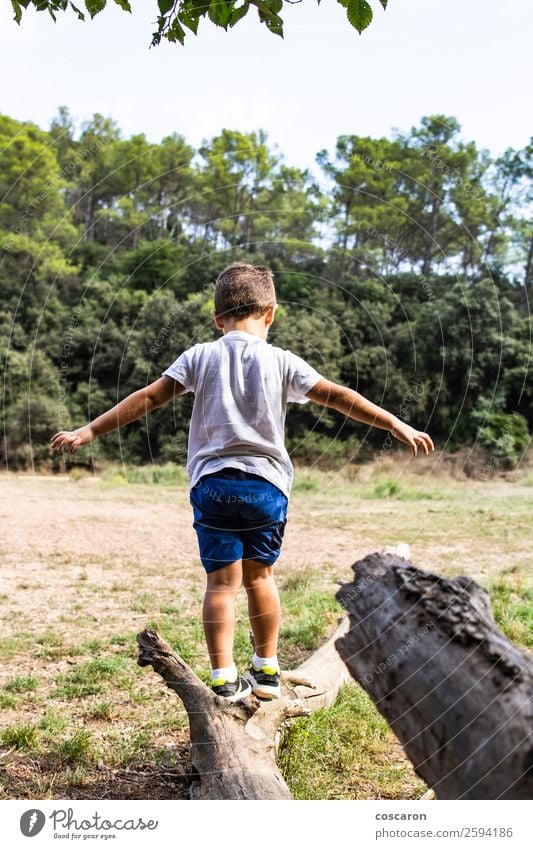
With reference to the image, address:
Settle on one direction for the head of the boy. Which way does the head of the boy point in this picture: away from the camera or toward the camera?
away from the camera

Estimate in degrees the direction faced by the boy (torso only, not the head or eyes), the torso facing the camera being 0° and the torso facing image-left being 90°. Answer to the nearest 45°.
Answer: approximately 180°

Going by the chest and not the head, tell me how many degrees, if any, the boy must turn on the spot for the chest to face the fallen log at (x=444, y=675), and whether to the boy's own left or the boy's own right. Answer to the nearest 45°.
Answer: approximately 135° to the boy's own right
